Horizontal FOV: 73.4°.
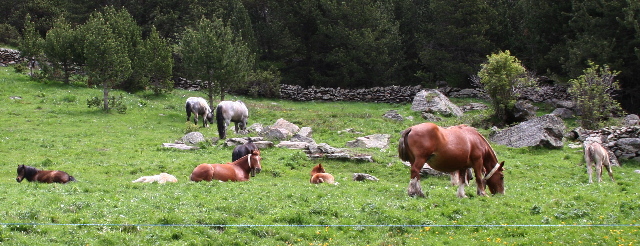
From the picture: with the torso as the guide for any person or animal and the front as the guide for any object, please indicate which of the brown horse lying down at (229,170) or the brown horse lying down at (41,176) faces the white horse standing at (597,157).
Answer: the brown horse lying down at (229,170)

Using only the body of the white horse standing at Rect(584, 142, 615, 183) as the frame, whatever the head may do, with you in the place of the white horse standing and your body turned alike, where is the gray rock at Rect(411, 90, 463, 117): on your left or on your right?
on your left

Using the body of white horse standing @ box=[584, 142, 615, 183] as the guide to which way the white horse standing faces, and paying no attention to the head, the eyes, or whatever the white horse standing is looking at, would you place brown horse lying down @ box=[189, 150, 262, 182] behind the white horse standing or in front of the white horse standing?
behind

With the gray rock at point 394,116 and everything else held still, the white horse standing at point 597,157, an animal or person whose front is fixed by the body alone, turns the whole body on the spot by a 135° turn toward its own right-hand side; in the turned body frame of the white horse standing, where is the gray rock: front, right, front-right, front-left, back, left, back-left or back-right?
back-right

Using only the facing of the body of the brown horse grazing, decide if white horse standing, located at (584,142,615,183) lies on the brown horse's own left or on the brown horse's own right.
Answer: on the brown horse's own left

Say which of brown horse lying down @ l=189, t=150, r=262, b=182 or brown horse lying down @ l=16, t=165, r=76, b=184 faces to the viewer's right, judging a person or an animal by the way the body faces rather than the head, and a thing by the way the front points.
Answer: brown horse lying down @ l=189, t=150, r=262, b=182

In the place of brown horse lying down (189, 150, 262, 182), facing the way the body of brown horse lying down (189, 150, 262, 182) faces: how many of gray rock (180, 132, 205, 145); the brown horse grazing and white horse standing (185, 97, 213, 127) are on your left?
2

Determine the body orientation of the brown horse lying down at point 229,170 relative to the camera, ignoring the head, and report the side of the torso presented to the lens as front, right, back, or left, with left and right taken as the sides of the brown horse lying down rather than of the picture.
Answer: right

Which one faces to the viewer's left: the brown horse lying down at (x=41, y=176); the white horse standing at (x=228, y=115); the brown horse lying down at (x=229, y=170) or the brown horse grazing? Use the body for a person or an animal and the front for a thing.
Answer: the brown horse lying down at (x=41, y=176)

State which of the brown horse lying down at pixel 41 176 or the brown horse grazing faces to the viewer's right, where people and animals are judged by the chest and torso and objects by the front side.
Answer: the brown horse grazing

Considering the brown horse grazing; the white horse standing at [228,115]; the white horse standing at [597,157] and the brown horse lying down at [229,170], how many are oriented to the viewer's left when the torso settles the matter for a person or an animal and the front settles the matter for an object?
0

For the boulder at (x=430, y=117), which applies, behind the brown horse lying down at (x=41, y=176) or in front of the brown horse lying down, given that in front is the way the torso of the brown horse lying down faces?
behind

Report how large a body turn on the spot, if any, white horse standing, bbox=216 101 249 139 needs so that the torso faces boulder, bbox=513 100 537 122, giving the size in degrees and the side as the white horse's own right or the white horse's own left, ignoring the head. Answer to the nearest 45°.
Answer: approximately 45° to the white horse's own right

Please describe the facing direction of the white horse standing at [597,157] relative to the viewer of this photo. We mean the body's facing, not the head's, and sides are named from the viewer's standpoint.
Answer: facing away from the viewer and to the right of the viewer

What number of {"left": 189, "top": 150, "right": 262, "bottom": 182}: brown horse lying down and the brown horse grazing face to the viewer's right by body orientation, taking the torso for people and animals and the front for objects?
2

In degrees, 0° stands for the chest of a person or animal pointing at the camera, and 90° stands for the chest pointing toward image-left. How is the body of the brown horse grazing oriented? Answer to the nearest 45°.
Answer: approximately 270°

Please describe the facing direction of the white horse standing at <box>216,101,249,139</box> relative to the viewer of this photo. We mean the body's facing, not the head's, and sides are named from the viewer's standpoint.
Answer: facing away from the viewer and to the right of the viewer

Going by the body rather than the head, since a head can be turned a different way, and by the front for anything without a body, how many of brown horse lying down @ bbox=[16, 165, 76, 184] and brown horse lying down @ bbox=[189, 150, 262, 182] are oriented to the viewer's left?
1

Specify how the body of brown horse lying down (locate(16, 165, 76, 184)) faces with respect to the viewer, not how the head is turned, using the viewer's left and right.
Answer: facing to the left of the viewer

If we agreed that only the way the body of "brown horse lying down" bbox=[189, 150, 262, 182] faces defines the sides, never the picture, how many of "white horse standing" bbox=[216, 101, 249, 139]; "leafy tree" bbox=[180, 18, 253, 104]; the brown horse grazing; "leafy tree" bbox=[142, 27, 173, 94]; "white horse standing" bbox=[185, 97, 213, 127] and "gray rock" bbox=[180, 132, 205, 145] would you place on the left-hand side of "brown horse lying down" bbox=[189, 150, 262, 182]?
5

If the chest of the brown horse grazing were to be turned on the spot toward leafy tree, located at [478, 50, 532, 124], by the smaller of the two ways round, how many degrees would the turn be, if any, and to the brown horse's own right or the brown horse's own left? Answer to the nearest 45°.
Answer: approximately 90° to the brown horse's own left

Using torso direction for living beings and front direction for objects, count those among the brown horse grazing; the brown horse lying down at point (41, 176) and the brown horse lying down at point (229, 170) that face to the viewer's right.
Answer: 2
